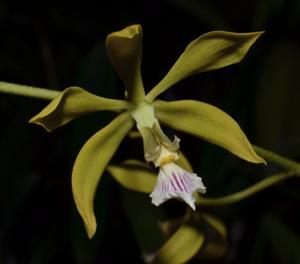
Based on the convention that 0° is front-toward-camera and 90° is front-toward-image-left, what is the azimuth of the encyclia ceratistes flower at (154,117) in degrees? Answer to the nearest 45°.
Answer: approximately 0°
